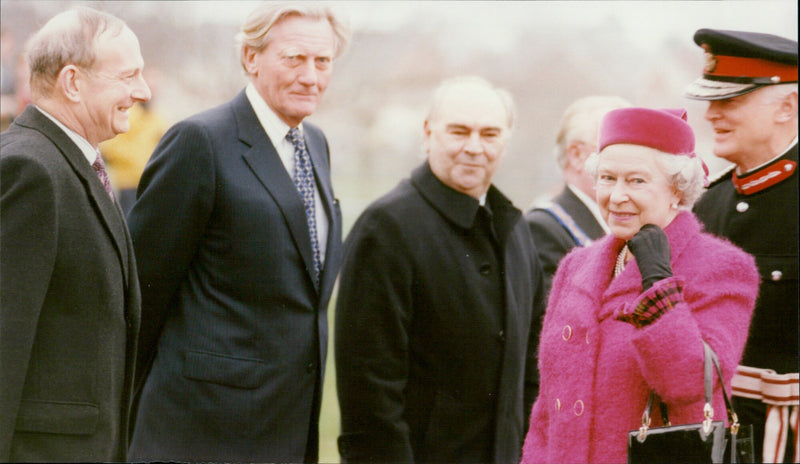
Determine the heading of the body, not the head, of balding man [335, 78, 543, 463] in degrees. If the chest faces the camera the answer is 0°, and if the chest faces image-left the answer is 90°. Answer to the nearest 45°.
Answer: approximately 315°

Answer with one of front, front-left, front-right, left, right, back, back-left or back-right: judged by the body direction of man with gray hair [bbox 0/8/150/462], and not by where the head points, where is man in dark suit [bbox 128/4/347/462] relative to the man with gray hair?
front-left

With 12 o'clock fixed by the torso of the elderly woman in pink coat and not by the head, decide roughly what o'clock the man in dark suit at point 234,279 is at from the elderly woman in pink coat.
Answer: The man in dark suit is roughly at 2 o'clock from the elderly woman in pink coat.

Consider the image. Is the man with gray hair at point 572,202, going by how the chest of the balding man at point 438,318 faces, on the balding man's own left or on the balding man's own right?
on the balding man's own left

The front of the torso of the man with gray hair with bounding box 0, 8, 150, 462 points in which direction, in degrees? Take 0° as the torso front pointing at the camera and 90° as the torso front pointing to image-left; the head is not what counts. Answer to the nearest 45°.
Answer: approximately 270°

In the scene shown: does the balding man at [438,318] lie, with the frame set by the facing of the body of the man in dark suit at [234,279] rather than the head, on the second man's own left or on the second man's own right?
on the second man's own left

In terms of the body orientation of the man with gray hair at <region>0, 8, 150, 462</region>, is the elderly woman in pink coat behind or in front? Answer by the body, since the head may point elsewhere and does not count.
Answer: in front

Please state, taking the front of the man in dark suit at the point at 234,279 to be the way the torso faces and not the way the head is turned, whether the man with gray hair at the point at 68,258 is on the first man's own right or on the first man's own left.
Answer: on the first man's own right

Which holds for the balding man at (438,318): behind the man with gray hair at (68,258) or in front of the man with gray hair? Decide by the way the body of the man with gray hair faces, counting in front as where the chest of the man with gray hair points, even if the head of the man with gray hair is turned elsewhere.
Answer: in front

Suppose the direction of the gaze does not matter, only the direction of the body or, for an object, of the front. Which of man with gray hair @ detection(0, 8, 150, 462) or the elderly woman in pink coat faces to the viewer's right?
the man with gray hair

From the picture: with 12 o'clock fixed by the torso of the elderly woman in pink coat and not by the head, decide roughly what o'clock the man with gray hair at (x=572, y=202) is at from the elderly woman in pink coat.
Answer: The man with gray hair is roughly at 4 o'clock from the elderly woman in pink coat.
